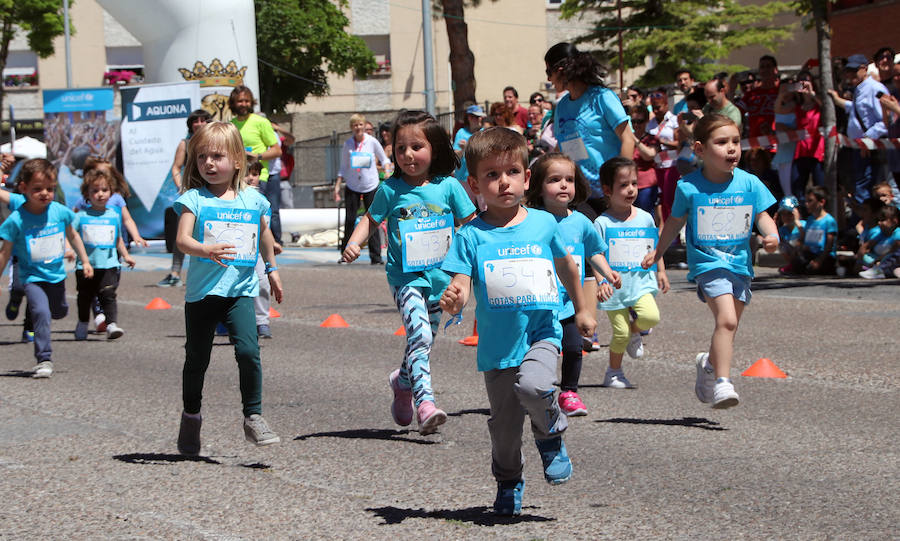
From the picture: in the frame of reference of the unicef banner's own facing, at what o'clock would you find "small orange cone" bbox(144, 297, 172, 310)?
The small orange cone is roughly at 12 o'clock from the unicef banner.

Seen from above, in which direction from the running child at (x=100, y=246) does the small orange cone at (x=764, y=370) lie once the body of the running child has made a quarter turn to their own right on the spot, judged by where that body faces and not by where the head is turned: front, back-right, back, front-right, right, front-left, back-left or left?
back-left

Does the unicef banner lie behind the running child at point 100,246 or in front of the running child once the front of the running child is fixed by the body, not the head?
behind

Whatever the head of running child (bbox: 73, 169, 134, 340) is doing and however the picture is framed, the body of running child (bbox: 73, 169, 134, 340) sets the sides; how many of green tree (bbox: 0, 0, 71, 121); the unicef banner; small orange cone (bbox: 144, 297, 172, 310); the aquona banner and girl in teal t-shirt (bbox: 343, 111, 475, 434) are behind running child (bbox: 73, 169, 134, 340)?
4

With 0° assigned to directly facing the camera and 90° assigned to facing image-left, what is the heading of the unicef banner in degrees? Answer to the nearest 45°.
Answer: approximately 0°

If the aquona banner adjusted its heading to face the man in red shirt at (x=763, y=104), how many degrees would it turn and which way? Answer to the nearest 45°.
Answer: approximately 45° to its left

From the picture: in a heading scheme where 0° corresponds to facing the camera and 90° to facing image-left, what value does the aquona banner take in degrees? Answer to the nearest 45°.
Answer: approximately 0°

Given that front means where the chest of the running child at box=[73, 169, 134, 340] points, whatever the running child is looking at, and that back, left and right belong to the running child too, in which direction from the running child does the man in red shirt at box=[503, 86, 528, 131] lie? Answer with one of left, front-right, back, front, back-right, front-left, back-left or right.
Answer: back-left

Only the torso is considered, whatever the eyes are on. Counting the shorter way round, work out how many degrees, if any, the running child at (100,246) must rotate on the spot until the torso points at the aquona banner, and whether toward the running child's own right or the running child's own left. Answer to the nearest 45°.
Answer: approximately 180°
